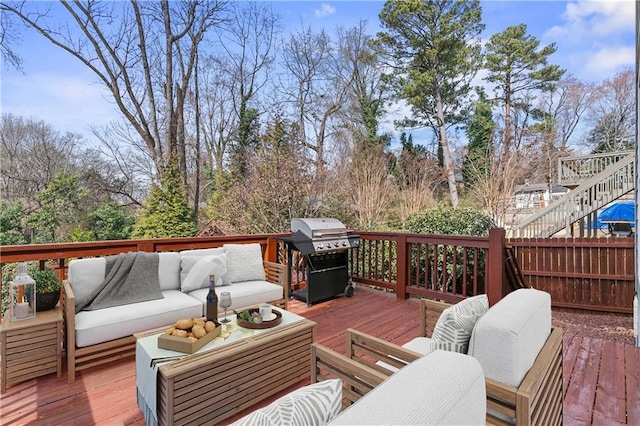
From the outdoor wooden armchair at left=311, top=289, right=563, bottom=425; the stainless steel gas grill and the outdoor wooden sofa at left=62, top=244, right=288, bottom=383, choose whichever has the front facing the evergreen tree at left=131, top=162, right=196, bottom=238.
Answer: the outdoor wooden armchair at left=311, top=289, right=563, bottom=425

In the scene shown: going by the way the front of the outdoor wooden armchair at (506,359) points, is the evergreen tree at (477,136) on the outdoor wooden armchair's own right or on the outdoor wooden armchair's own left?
on the outdoor wooden armchair's own right

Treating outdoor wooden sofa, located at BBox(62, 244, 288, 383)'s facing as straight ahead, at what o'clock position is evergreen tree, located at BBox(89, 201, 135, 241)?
The evergreen tree is roughly at 7 o'clock from the outdoor wooden sofa.

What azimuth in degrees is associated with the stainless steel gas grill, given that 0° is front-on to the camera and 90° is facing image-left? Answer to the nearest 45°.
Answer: approximately 315°

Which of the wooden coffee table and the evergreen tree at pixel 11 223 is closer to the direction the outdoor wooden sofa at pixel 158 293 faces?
the wooden coffee table

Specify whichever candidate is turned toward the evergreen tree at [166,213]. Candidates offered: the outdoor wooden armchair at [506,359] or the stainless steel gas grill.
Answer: the outdoor wooden armchair

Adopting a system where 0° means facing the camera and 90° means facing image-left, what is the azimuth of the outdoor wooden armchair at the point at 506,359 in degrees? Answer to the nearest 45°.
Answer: approximately 135°

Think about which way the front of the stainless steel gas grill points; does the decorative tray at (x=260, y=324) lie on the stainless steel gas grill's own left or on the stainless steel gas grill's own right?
on the stainless steel gas grill's own right

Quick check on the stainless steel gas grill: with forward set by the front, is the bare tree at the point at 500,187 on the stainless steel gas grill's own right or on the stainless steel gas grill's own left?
on the stainless steel gas grill's own left

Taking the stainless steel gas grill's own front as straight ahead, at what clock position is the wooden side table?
The wooden side table is roughly at 3 o'clock from the stainless steel gas grill.
